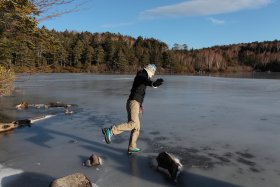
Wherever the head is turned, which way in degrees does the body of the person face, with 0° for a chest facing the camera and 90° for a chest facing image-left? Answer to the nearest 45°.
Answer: approximately 270°

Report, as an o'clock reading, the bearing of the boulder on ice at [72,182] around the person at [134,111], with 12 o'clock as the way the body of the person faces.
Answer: The boulder on ice is roughly at 4 o'clock from the person.
